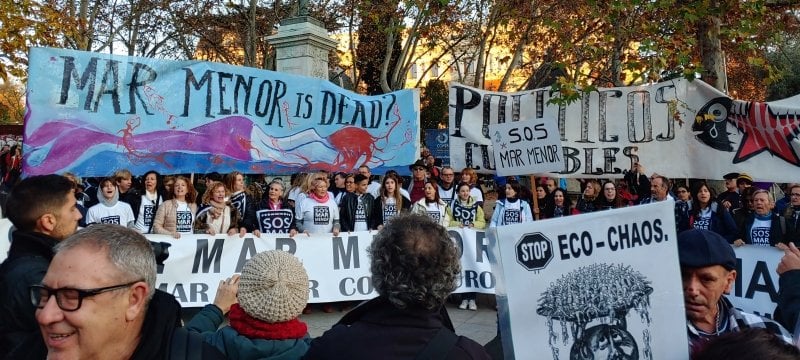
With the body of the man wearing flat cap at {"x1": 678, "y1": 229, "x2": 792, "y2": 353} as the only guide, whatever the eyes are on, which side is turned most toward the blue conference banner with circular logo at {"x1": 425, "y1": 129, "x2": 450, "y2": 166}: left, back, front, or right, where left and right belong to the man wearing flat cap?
right

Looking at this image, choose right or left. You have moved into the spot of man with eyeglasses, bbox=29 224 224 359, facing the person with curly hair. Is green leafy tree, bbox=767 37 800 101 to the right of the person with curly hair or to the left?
left

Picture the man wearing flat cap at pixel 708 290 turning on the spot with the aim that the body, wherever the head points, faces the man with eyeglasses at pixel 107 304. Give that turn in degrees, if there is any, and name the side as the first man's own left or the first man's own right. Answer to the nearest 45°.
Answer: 0° — they already face them

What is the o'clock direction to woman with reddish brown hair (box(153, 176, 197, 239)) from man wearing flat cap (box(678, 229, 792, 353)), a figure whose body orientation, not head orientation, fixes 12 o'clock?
The woman with reddish brown hair is roughly at 2 o'clock from the man wearing flat cap.

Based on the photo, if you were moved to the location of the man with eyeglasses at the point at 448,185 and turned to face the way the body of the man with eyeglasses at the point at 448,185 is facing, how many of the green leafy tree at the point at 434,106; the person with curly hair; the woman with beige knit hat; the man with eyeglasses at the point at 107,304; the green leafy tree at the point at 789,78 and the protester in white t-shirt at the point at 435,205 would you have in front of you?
4

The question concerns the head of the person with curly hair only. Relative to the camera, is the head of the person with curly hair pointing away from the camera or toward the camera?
away from the camera

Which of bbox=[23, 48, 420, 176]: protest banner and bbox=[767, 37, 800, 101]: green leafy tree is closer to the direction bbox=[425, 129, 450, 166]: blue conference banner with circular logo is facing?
the protest banner

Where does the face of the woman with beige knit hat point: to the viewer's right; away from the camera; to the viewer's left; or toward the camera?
away from the camera

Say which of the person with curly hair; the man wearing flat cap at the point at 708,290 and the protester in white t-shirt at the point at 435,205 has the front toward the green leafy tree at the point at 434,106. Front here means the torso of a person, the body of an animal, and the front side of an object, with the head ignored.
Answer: the person with curly hair

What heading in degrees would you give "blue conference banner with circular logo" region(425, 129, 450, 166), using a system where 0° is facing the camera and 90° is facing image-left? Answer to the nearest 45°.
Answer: approximately 0°

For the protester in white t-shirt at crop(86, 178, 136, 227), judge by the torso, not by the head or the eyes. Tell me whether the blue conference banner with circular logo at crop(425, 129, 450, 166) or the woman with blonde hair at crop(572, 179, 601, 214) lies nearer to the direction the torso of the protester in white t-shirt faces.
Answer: the woman with blonde hair

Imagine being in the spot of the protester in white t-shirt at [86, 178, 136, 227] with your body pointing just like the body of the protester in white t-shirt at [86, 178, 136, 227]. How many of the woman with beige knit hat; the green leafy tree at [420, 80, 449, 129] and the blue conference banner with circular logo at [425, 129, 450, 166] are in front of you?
1
